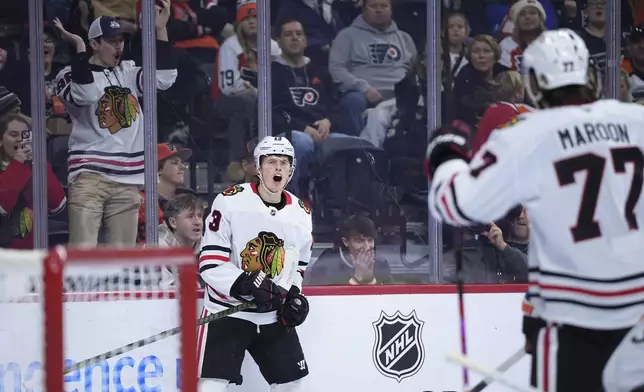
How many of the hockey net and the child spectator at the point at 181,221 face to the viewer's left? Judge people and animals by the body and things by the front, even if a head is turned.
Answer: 0

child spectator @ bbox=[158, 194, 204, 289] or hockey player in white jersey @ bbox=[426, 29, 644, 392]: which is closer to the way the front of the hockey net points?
the hockey player in white jersey

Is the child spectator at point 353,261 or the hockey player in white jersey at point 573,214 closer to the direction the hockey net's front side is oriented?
the hockey player in white jersey

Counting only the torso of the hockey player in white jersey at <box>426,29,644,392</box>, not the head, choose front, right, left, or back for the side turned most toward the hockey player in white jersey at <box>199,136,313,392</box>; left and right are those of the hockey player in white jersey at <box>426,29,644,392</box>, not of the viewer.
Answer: front

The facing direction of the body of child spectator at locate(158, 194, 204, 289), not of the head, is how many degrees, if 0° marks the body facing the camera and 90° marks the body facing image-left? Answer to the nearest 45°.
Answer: approximately 315°

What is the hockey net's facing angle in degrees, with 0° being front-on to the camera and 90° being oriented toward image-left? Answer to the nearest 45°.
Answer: approximately 315°

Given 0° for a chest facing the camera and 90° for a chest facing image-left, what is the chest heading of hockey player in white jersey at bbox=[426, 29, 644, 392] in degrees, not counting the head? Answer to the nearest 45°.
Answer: approximately 135°

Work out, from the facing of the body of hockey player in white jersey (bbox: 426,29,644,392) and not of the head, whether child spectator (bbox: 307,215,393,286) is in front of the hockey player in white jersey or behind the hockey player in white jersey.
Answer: in front
